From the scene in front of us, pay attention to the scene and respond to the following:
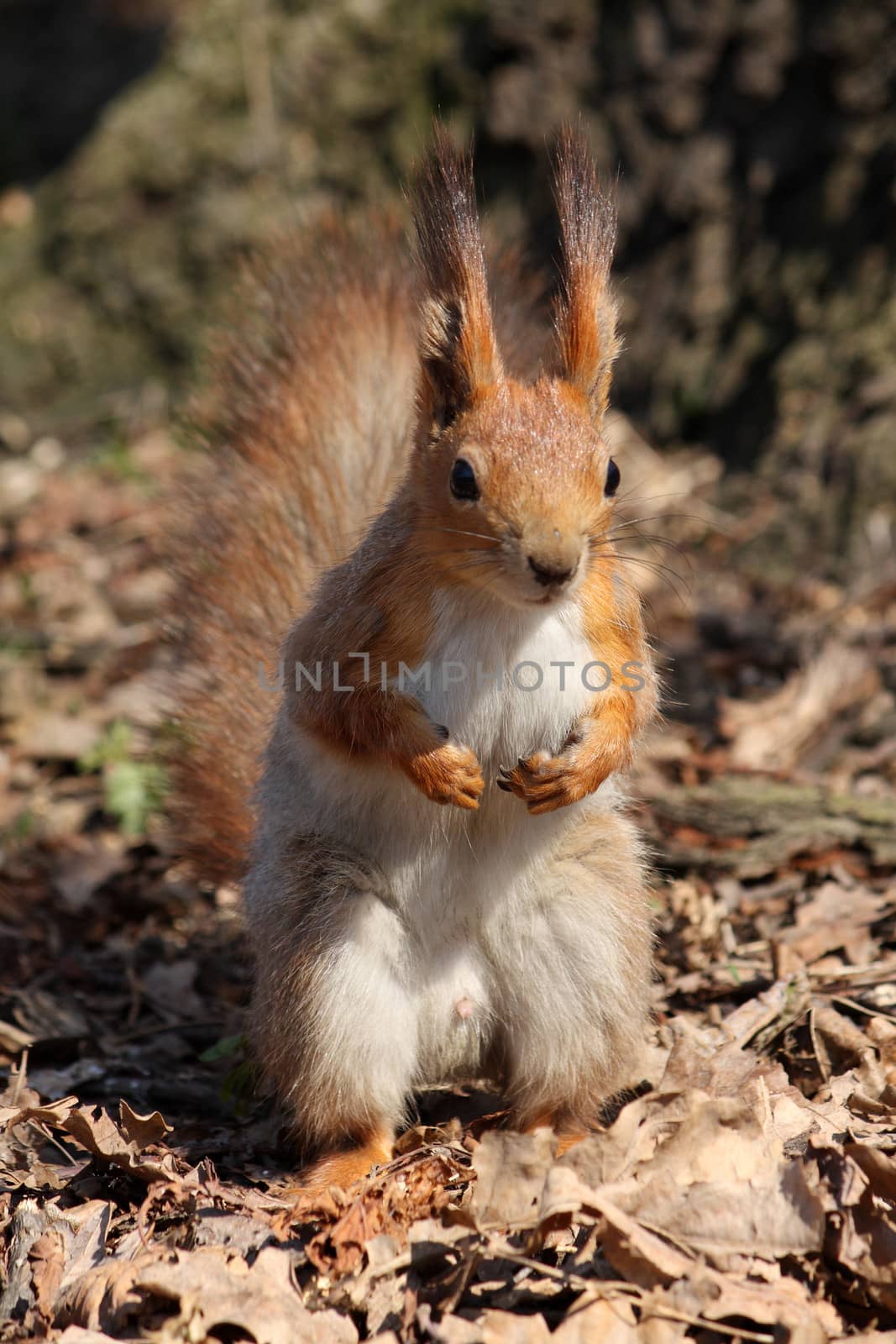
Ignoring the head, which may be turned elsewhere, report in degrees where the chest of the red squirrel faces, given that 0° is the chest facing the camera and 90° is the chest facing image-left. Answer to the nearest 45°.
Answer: approximately 0°
